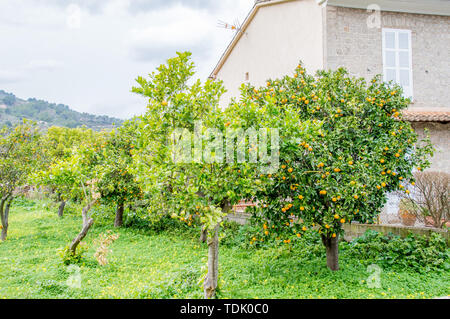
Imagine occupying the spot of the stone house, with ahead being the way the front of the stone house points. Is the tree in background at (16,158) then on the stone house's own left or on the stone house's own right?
on the stone house's own right

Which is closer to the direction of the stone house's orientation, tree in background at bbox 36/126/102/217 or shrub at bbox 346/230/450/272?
the shrub

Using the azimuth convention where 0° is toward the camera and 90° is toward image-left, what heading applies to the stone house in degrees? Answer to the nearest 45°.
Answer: approximately 315°

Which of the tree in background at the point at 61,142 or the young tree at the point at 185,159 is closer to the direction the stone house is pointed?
the young tree

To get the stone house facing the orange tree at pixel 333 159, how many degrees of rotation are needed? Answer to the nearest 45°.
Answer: approximately 45° to its right

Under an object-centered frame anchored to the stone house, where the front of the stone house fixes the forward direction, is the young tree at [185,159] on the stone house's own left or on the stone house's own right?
on the stone house's own right
